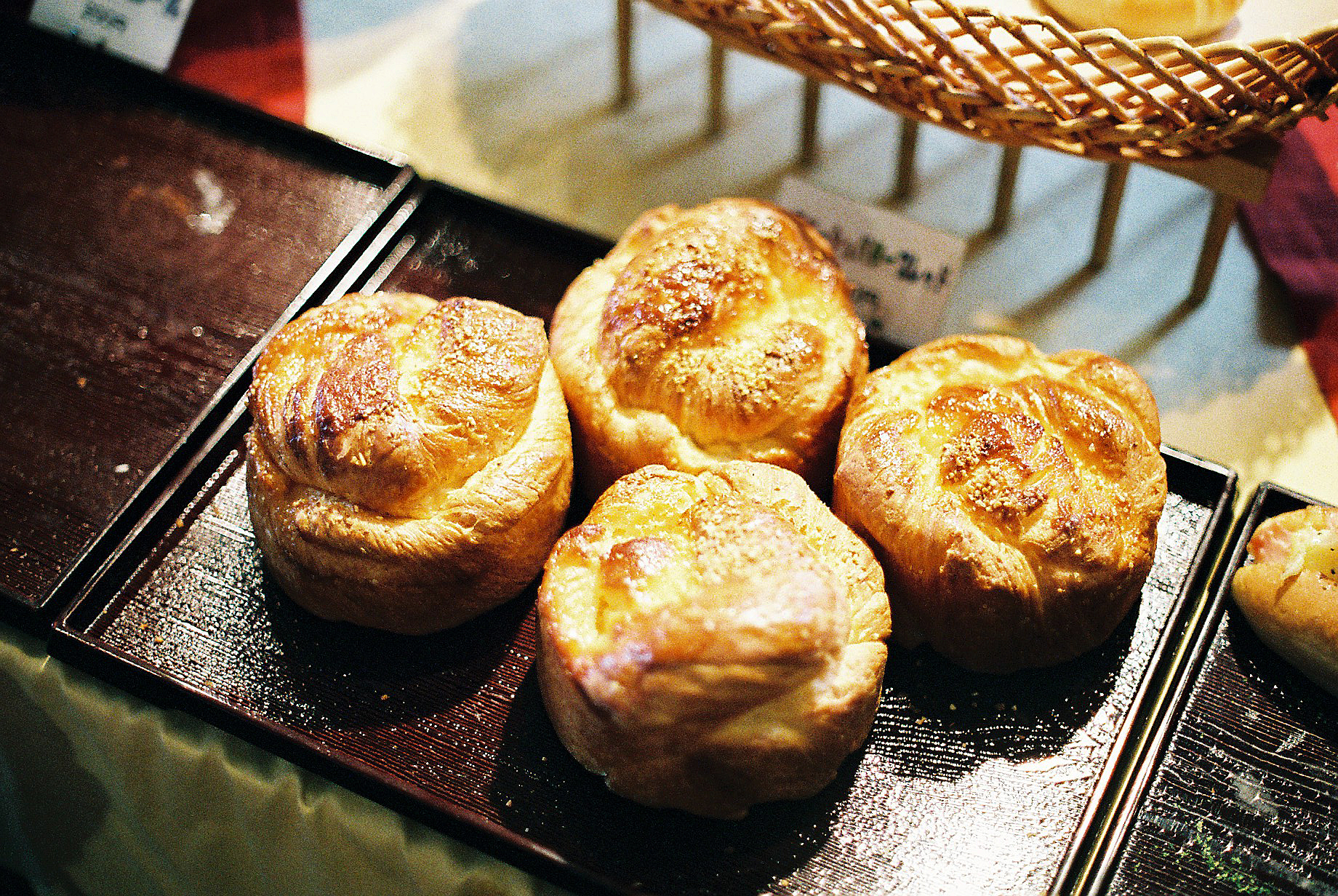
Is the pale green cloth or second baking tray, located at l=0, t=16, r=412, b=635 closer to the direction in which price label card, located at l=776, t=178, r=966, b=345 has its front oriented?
the pale green cloth

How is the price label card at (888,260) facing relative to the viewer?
toward the camera

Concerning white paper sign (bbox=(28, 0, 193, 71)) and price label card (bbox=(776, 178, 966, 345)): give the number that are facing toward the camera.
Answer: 2

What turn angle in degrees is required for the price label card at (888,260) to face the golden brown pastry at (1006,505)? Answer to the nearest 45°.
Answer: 0° — it already faces it

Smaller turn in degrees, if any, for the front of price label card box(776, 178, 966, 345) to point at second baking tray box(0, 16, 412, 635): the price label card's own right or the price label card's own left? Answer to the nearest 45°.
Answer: approximately 90° to the price label card's own right

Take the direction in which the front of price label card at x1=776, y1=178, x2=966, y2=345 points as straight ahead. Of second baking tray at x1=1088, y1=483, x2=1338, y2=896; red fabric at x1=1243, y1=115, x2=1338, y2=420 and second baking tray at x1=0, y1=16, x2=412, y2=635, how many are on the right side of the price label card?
1

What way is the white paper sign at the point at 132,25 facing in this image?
toward the camera
